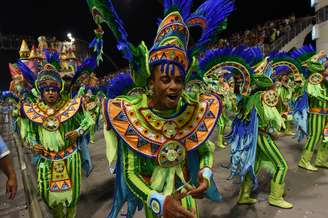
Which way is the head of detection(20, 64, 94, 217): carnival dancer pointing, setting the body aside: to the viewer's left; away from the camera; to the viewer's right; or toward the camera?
toward the camera

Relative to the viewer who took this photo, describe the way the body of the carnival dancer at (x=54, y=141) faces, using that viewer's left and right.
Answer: facing the viewer

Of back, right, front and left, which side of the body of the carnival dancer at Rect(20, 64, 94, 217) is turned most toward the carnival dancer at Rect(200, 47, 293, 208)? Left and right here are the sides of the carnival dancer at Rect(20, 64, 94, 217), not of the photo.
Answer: left

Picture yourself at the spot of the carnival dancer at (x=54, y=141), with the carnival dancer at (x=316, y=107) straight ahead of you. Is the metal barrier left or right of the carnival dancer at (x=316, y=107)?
left

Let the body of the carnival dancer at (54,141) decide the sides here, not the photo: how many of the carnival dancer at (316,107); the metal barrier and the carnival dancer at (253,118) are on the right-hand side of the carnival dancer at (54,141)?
0

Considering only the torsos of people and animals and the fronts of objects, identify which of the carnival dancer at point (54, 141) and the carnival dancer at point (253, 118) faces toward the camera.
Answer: the carnival dancer at point (54, 141)

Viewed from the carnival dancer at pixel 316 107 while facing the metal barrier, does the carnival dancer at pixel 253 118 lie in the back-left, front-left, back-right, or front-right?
back-left

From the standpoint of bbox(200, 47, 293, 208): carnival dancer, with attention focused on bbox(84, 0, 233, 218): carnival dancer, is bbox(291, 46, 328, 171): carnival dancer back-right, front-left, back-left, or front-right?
back-left

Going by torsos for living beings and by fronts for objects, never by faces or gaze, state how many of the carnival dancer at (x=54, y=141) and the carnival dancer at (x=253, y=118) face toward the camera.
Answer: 1
